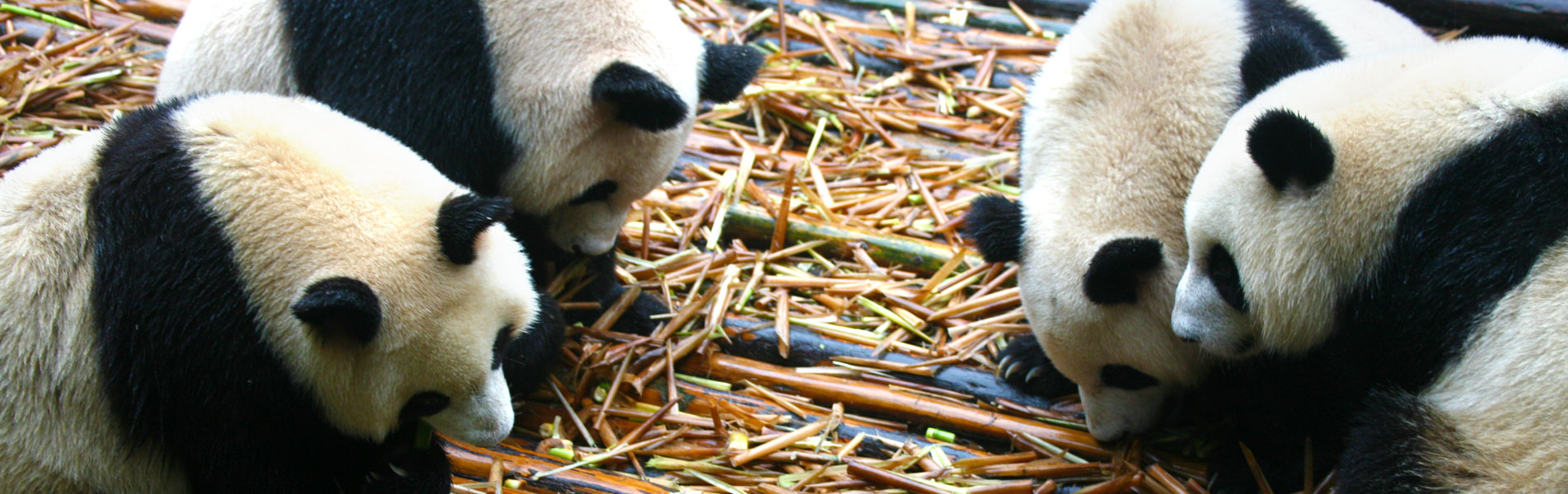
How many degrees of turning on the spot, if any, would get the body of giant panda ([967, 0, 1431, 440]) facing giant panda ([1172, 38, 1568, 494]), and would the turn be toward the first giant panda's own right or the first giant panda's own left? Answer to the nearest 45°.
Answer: approximately 90° to the first giant panda's own left

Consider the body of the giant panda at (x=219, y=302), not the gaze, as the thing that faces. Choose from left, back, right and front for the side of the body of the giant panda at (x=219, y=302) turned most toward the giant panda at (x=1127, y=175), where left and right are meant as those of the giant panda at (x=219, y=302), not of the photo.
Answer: front

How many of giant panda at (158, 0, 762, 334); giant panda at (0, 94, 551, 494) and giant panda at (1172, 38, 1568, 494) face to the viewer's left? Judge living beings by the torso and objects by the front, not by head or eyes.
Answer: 1

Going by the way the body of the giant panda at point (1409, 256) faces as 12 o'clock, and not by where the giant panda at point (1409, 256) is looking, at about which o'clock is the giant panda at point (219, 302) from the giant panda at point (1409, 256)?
the giant panda at point (219, 302) is roughly at 11 o'clock from the giant panda at point (1409, 256).

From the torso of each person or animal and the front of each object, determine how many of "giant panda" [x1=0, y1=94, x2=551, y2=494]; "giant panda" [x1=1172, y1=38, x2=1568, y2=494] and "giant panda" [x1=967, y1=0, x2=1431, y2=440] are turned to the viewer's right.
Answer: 1

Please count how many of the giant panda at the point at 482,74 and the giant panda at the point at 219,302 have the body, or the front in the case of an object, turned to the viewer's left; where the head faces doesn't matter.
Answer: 0

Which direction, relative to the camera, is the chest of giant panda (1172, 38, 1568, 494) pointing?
to the viewer's left

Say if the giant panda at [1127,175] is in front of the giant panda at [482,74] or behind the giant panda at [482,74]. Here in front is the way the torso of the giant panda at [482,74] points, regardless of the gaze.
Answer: in front

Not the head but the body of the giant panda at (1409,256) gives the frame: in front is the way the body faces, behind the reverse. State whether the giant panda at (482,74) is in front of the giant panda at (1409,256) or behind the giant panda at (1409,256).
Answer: in front

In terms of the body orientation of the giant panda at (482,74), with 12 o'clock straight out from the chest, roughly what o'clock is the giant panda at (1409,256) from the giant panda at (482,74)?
the giant panda at (1409,256) is roughly at 12 o'clock from the giant panda at (482,74).

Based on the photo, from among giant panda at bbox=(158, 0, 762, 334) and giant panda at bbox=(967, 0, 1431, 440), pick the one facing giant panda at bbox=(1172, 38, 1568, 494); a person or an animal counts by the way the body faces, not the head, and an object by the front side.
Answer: giant panda at bbox=(158, 0, 762, 334)

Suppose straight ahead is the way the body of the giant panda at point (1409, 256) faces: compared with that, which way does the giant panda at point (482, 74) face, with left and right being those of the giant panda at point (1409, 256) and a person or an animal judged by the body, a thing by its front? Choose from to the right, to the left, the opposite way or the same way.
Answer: the opposite way

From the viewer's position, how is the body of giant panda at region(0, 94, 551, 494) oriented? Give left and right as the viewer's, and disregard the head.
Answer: facing to the right of the viewer
